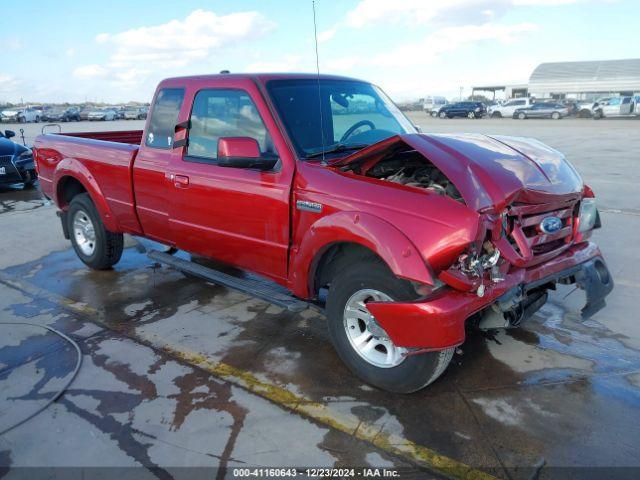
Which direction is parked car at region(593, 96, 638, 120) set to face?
to the viewer's left

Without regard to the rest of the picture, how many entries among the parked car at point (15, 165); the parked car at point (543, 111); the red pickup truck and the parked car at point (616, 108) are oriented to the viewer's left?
2

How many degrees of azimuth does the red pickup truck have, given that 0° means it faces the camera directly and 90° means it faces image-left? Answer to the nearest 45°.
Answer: approximately 315°

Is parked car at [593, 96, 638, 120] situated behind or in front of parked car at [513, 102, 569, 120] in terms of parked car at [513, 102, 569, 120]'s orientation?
behind

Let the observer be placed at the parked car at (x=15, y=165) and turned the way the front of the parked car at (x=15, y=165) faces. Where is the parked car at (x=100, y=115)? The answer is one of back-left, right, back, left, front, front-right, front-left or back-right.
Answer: back-left

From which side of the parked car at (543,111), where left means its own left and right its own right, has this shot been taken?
left

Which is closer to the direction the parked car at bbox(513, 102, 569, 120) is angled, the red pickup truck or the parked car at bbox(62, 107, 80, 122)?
the parked car

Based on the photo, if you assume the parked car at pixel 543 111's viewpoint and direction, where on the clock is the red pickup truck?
The red pickup truck is roughly at 9 o'clock from the parked car.

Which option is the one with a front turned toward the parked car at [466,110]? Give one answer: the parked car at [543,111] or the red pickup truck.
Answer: the parked car at [543,111]

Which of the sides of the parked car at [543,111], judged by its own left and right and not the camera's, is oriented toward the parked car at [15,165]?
left

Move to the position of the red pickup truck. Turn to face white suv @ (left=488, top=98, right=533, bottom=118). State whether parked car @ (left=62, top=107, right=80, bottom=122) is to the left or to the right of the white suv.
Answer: left
